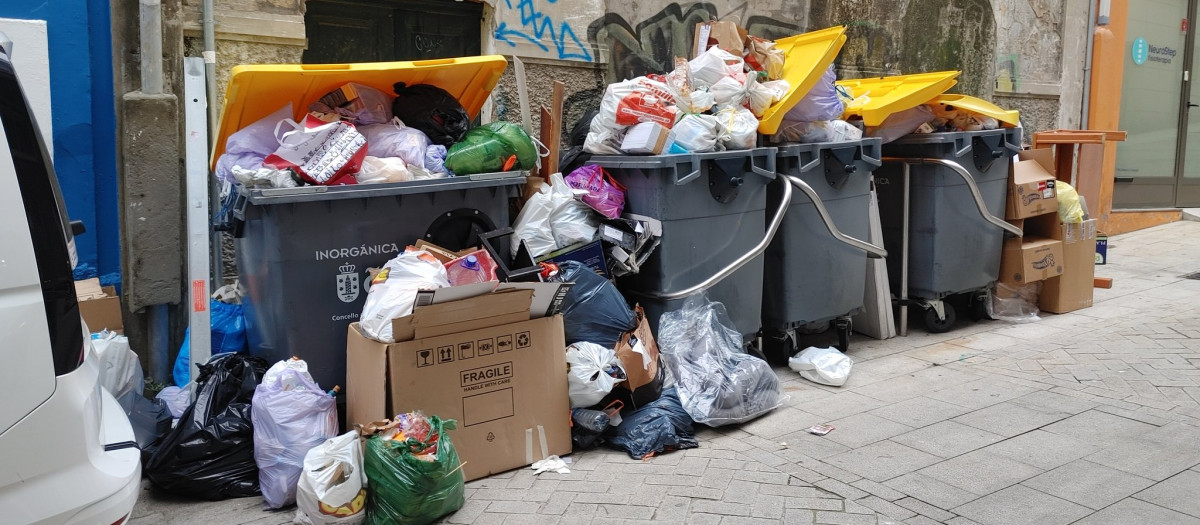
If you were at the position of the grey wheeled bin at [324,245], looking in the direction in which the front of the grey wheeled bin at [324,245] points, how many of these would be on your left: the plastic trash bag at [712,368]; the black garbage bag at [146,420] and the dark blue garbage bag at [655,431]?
2

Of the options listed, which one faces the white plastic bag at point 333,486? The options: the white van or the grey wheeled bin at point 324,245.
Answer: the grey wheeled bin

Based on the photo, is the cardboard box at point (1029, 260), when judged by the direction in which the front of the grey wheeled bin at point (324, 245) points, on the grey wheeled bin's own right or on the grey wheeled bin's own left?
on the grey wheeled bin's own left

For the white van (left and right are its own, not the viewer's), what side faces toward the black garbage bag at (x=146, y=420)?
right

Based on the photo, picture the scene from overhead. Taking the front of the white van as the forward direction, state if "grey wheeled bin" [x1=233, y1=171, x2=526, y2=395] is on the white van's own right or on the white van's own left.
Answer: on the white van's own right

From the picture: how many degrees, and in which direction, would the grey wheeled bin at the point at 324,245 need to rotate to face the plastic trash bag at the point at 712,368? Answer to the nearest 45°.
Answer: approximately 90° to its left

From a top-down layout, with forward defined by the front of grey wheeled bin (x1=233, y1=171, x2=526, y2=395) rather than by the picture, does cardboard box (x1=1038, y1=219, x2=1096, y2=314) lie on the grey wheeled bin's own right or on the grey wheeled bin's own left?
on the grey wheeled bin's own left
